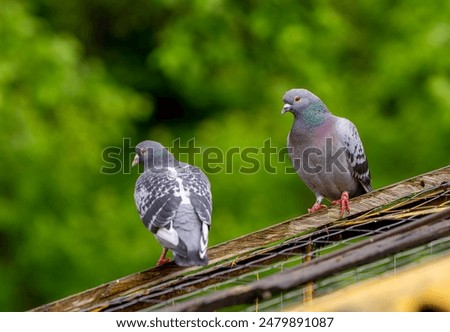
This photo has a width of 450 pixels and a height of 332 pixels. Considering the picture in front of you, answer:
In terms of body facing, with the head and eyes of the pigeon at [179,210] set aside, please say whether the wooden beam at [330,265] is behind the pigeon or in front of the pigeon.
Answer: behind

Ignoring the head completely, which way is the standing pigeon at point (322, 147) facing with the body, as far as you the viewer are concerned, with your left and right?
facing the viewer and to the left of the viewer

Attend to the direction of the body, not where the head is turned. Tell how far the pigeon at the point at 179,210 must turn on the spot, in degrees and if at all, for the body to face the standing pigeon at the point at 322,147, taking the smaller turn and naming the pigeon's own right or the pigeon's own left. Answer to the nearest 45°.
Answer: approximately 90° to the pigeon's own right

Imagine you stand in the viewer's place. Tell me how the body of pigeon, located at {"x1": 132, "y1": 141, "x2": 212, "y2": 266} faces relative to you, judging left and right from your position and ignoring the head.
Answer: facing away from the viewer and to the left of the viewer

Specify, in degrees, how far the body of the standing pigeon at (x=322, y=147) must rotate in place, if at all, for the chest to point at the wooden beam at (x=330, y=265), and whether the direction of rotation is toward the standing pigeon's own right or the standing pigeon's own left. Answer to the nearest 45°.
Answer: approximately 45° to the standing pigeon's own left

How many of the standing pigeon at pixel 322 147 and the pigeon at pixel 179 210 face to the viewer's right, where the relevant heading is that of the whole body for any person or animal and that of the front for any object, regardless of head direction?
0
